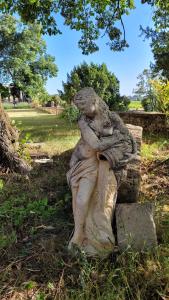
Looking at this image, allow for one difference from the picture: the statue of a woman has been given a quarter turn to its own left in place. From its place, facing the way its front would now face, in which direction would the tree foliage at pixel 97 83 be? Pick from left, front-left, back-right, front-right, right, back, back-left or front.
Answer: left

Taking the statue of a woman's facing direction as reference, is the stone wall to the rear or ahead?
to the rear

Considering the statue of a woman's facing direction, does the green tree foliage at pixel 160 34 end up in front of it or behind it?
behind

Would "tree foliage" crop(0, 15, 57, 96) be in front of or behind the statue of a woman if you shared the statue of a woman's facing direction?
behind

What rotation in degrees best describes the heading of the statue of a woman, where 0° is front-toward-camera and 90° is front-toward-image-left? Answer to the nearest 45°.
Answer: approximately 0°
